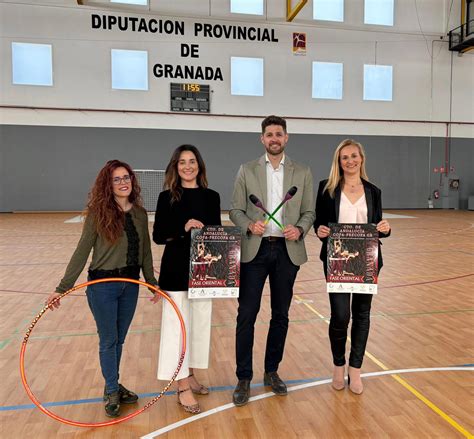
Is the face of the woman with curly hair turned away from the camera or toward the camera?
toward the camera

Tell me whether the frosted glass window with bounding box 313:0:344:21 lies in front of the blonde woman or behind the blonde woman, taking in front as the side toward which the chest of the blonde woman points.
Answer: behind

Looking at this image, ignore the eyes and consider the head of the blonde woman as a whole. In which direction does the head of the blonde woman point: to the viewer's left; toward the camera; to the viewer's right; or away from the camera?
toward the camera

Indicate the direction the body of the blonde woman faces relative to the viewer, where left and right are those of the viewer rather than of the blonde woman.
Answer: facing the viewer

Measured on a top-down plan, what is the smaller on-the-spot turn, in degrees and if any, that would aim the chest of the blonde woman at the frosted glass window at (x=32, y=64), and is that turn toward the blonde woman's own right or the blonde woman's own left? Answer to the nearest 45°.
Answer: approximately 135° to the blonde woman's own right

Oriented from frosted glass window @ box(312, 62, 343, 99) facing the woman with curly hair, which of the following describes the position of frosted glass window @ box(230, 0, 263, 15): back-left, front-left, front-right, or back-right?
front-right

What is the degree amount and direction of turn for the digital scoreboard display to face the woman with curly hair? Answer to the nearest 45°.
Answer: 0° — it already faces them

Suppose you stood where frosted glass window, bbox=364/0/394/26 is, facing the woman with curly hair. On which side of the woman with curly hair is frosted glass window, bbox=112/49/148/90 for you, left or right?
right

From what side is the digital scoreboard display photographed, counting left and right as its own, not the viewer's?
front

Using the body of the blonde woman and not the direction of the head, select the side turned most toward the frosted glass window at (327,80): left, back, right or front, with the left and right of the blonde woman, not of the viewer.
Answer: back

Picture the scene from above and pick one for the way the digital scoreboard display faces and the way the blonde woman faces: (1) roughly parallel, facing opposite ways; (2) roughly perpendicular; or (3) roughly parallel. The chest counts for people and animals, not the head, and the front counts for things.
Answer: roughly parallel

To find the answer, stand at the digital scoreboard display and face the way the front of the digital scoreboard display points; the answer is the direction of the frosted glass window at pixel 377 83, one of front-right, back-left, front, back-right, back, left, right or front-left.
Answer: left

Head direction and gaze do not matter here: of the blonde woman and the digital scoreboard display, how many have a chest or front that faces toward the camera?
2

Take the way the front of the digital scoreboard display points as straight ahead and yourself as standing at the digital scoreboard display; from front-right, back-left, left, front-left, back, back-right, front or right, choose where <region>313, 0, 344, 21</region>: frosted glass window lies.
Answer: left

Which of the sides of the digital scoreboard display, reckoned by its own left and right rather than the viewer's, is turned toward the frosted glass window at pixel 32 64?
right
